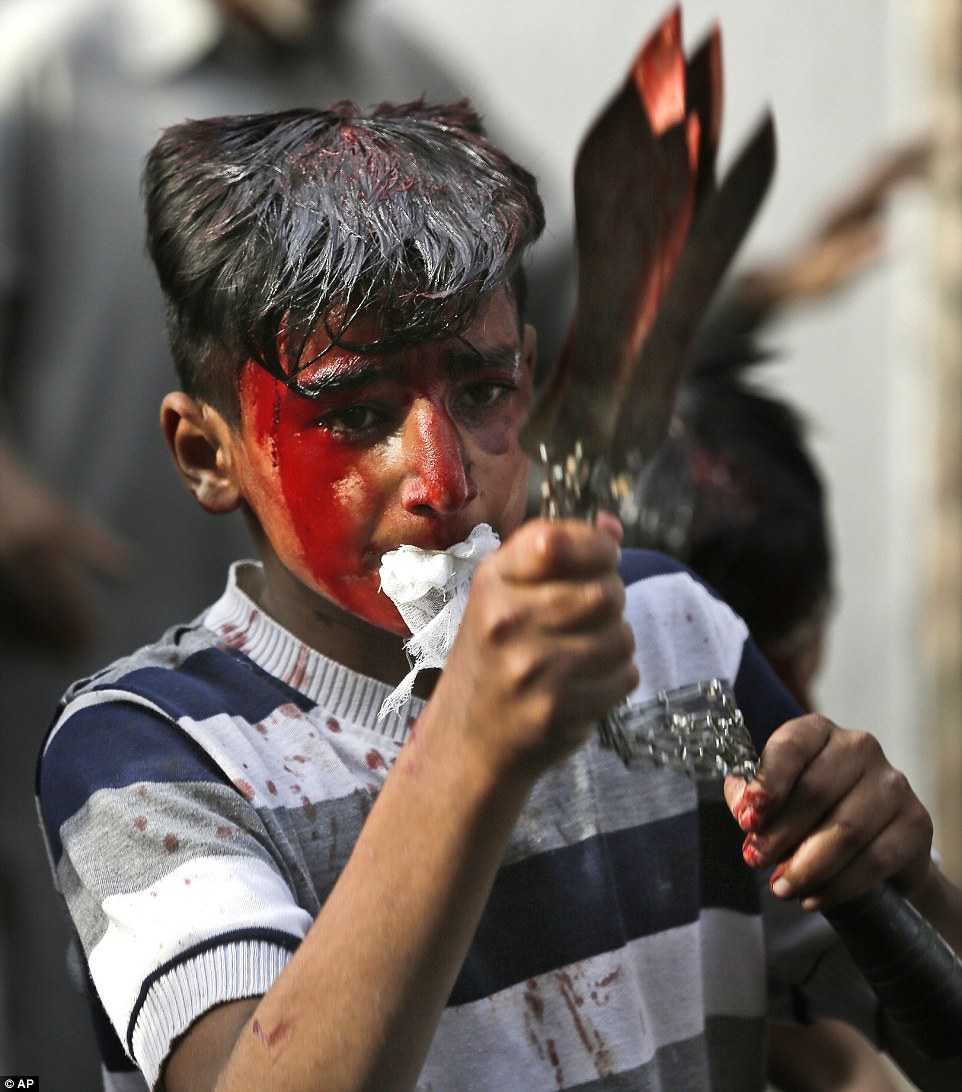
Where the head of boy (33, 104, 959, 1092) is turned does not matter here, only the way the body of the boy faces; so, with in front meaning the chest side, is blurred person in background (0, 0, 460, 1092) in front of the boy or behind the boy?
behind

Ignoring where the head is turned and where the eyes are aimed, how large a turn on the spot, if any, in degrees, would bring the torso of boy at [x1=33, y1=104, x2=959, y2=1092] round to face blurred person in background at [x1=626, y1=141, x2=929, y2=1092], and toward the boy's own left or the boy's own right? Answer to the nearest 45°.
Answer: approximately 135° to the boy's own left

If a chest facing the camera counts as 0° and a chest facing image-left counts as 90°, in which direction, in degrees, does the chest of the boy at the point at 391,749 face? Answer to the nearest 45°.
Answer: approximately 315°
